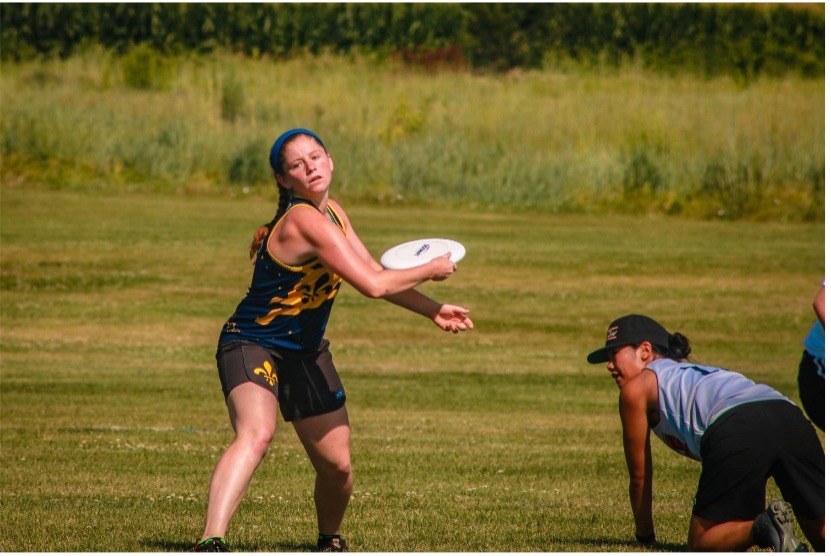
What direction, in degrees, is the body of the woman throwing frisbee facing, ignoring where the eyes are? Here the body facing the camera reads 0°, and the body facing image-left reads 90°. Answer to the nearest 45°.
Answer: approximately 315°
